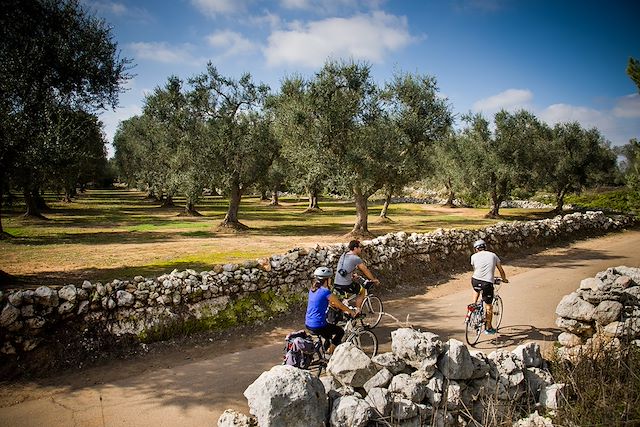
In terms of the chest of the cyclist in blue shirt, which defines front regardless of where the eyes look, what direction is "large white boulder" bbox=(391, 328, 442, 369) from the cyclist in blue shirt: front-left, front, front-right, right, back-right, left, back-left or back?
right

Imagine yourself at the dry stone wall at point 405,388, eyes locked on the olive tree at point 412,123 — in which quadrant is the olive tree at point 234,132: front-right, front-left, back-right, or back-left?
front-left

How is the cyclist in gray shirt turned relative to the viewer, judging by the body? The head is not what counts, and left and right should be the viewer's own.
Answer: facing to the right of the viewer

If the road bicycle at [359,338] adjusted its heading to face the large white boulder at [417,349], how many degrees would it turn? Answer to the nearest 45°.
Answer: approximately 135° to its right

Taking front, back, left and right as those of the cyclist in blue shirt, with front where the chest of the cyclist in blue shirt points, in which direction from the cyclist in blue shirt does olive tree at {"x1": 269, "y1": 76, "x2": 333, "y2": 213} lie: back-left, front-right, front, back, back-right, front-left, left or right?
front-left

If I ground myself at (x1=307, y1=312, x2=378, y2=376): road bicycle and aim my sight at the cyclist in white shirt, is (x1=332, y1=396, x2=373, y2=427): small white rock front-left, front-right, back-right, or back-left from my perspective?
back-right

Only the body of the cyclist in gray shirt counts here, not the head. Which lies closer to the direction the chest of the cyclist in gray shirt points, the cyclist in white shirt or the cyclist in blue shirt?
the cyclist in white shirt

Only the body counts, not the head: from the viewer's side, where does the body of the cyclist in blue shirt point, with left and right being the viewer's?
facing away from the viewer and to the right of the viewer

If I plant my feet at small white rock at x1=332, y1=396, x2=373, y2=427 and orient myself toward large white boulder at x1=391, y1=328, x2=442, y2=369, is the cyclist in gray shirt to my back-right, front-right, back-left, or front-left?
front-left

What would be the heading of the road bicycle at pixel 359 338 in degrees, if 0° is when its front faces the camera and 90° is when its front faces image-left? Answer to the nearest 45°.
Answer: approximately 225°

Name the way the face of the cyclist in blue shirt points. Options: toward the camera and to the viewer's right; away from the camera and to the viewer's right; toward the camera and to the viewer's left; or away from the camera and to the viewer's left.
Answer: away from the camera and to the viewer's right
